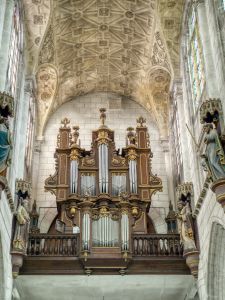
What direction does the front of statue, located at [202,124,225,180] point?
to the viewer's left

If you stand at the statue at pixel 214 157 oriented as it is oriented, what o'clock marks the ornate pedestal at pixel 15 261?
The ornate pedestal is roughly at 1 o'clock from the statue.

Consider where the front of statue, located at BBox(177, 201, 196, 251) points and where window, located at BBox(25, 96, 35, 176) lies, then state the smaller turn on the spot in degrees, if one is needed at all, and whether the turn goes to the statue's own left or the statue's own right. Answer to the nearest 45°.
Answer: approximately 45° to the statue's own right

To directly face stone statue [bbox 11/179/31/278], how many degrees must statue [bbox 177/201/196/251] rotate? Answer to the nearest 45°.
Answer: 0° — it already faces it

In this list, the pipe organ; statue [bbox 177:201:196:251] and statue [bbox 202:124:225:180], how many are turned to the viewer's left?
2

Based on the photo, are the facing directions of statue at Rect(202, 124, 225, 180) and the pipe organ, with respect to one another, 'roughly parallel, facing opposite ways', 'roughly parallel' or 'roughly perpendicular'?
roughly perpendicular

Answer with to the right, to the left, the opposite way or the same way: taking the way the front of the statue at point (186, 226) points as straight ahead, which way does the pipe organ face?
to the left

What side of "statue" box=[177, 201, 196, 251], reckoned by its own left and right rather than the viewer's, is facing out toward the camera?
left

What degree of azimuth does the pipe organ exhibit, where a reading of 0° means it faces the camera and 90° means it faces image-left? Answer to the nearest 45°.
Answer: approximately 0°

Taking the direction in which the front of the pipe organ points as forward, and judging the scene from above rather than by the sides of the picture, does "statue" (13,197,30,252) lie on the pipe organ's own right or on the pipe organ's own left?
on the pipe organ's own right

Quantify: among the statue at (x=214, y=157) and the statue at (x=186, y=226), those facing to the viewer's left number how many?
2

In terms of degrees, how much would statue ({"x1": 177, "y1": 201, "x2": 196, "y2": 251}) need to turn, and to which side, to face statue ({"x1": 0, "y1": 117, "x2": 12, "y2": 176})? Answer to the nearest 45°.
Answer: approximately 45° to its left
